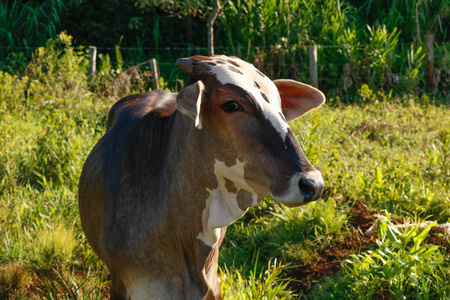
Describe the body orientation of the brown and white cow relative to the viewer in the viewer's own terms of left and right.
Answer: facing the viewer and to the right of the viewer

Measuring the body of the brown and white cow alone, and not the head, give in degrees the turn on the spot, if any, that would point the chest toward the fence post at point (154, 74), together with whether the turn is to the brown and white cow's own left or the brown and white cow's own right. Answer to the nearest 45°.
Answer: approximately 135° to the brown and white cow's own left

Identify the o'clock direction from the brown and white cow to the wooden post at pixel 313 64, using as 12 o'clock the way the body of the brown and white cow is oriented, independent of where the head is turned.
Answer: The wooden post is roughly at 8 o'clock from the brown and white cow.

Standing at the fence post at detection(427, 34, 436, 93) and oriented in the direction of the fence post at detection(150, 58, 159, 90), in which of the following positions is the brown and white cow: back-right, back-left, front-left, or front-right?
front-left

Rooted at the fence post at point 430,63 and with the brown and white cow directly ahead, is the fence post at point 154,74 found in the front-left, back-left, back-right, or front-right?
front-right

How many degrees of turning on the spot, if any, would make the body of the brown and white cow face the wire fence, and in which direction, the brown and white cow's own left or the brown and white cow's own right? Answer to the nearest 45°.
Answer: approximately 135° to the brown and white cow's own left

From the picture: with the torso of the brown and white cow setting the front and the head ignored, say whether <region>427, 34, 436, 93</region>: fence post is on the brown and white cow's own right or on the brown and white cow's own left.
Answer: on the brown and white cow's own left
